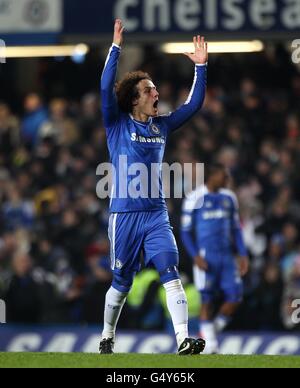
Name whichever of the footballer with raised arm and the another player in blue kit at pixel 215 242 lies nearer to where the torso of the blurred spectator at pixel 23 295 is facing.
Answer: the footballer with raised arm

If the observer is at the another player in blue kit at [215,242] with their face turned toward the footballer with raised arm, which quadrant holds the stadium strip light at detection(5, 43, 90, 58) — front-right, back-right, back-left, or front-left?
back-right

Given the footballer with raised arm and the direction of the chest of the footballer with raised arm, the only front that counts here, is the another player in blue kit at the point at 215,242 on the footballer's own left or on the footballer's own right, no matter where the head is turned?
on the footballer's own left

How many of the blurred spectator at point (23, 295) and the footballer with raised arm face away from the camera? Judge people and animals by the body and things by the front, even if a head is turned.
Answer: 0

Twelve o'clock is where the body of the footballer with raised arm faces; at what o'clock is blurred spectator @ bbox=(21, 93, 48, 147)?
The blurred spectator is roughly at 7 o'clock from the footballer with raised arm.

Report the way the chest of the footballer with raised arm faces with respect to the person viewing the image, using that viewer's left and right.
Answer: facing the viewer and to the right of the viewer

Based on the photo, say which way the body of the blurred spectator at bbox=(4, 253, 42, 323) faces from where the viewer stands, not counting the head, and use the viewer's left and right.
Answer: facing the viewer

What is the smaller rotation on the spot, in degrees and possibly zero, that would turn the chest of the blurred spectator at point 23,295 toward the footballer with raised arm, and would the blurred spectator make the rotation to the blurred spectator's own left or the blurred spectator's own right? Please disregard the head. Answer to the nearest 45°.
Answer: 0° — they already face them

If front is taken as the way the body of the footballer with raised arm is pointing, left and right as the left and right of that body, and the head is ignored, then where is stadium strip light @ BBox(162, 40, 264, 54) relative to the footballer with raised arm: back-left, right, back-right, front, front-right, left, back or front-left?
back-left
